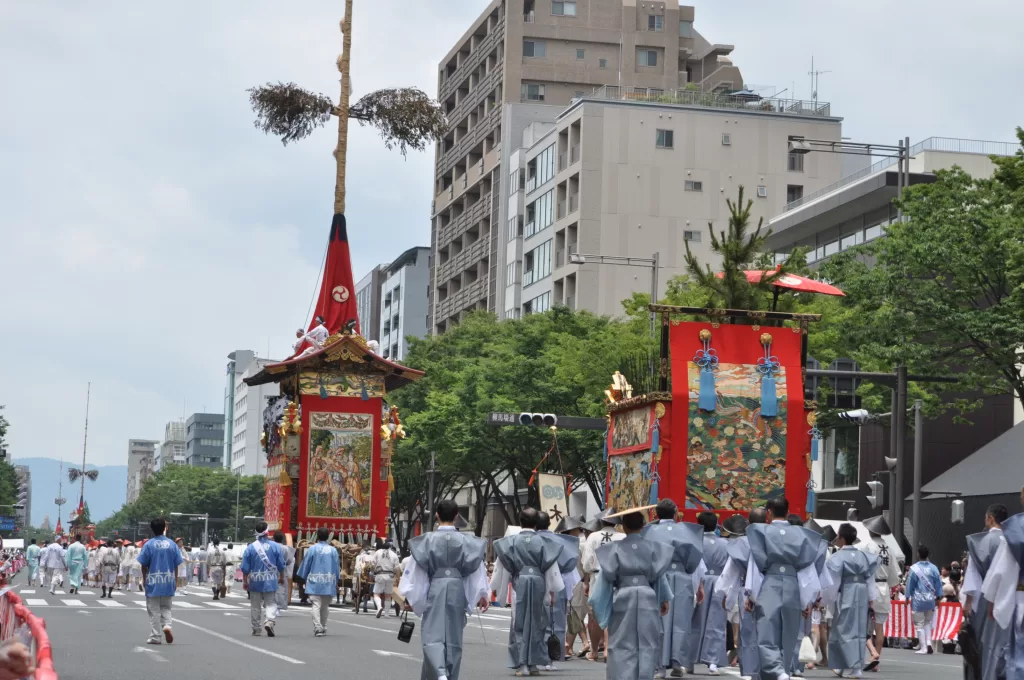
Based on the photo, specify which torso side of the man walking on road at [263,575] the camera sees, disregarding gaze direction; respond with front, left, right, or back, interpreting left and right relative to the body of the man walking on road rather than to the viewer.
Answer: back

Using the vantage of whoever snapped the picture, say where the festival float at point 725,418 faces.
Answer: facing away from the viewer

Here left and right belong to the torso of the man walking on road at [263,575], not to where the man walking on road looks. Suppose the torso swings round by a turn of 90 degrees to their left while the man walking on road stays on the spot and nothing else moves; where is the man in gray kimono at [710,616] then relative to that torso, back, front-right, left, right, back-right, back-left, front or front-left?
back-left

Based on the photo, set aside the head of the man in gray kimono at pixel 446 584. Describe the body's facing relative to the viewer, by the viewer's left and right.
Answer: facing away from the viewer

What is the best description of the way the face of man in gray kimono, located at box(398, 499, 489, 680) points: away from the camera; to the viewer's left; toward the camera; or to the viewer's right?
away from the camera

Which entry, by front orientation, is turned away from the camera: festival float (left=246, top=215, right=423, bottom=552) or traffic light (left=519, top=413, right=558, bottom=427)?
the festival float

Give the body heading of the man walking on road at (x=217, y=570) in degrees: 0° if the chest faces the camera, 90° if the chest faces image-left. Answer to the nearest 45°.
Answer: approximately 180°

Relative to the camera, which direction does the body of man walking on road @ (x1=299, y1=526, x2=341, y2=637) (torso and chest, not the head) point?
away from the camera

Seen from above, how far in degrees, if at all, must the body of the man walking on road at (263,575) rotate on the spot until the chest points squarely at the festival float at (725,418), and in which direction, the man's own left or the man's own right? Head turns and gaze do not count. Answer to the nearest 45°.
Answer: approximately 90° to the man's own right

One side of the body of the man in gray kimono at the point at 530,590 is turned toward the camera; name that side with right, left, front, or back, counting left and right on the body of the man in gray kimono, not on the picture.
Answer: back

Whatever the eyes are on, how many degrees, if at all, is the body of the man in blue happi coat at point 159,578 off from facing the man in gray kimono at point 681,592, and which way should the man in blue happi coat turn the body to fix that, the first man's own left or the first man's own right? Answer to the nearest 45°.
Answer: approximately 135° to the first man's own right

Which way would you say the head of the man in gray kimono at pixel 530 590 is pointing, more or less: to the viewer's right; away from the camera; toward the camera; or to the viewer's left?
away from the camera

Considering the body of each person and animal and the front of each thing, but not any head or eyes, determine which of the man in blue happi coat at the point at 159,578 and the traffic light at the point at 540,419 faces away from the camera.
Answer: the man in blue happi coat

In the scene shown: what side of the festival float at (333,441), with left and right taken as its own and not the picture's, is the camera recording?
back

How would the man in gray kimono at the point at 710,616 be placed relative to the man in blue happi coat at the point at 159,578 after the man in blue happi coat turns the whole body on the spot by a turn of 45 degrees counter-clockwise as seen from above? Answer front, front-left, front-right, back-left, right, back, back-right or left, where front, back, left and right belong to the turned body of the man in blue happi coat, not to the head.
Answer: back

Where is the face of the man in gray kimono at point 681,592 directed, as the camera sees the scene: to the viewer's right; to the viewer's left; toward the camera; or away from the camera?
away from the camera

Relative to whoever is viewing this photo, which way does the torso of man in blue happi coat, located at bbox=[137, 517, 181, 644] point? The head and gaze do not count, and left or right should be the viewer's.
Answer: facing away from the viewer

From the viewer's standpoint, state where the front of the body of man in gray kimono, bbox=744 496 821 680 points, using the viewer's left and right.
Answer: facing away from the viewer
